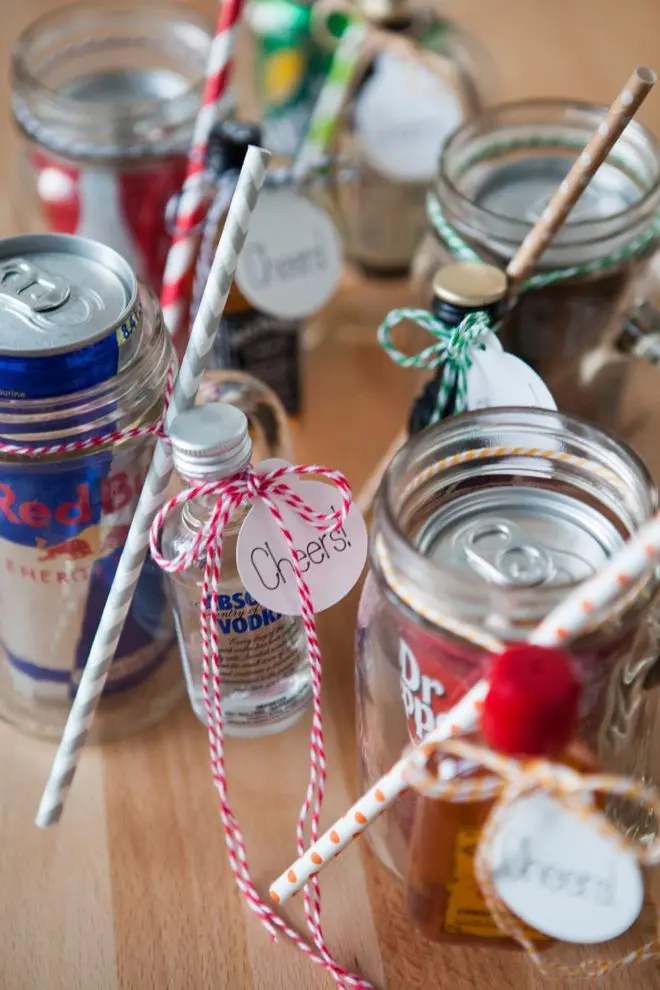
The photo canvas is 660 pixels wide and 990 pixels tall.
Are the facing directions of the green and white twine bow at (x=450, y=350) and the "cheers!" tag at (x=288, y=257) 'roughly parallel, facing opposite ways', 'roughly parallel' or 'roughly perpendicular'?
roughly parallel

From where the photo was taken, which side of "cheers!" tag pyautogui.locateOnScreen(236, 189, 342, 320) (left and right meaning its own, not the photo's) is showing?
front

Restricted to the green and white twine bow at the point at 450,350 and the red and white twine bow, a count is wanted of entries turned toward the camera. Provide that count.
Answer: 2

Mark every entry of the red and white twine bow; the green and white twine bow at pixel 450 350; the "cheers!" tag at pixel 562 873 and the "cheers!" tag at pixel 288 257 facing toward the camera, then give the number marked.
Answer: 4

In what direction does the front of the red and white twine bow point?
toward the camera

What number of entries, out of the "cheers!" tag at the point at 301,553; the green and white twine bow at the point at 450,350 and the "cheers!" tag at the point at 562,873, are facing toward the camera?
3

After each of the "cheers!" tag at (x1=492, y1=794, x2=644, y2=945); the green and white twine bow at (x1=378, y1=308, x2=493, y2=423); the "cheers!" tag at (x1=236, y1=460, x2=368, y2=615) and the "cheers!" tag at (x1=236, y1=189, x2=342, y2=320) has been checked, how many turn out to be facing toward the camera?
4

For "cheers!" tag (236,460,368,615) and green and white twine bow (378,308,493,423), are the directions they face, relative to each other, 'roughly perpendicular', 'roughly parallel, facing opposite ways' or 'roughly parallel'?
roughly parallel
